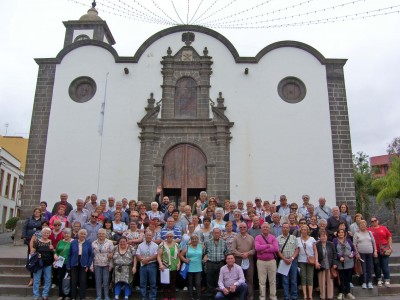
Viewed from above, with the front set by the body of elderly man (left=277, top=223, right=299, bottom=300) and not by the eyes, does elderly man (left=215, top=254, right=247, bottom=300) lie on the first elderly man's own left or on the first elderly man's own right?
on the first elderly man's own right

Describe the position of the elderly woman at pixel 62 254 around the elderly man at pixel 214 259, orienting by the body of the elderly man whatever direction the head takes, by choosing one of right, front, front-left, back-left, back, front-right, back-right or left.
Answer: right

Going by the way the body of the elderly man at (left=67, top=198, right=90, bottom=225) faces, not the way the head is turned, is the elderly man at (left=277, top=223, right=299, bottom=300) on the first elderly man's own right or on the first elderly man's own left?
on the first elderly man's own left

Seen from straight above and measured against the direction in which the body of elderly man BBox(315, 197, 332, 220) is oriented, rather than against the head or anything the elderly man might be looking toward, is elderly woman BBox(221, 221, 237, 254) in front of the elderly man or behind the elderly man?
in front

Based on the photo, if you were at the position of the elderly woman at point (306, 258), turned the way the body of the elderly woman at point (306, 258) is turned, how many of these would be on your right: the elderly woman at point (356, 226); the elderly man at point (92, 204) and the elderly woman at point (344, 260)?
1

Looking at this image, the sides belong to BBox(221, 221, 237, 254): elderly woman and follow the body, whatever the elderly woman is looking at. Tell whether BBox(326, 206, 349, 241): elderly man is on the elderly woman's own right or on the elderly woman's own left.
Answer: on the elderly woman's own left

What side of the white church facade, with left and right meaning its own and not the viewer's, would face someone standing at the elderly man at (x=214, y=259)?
front
